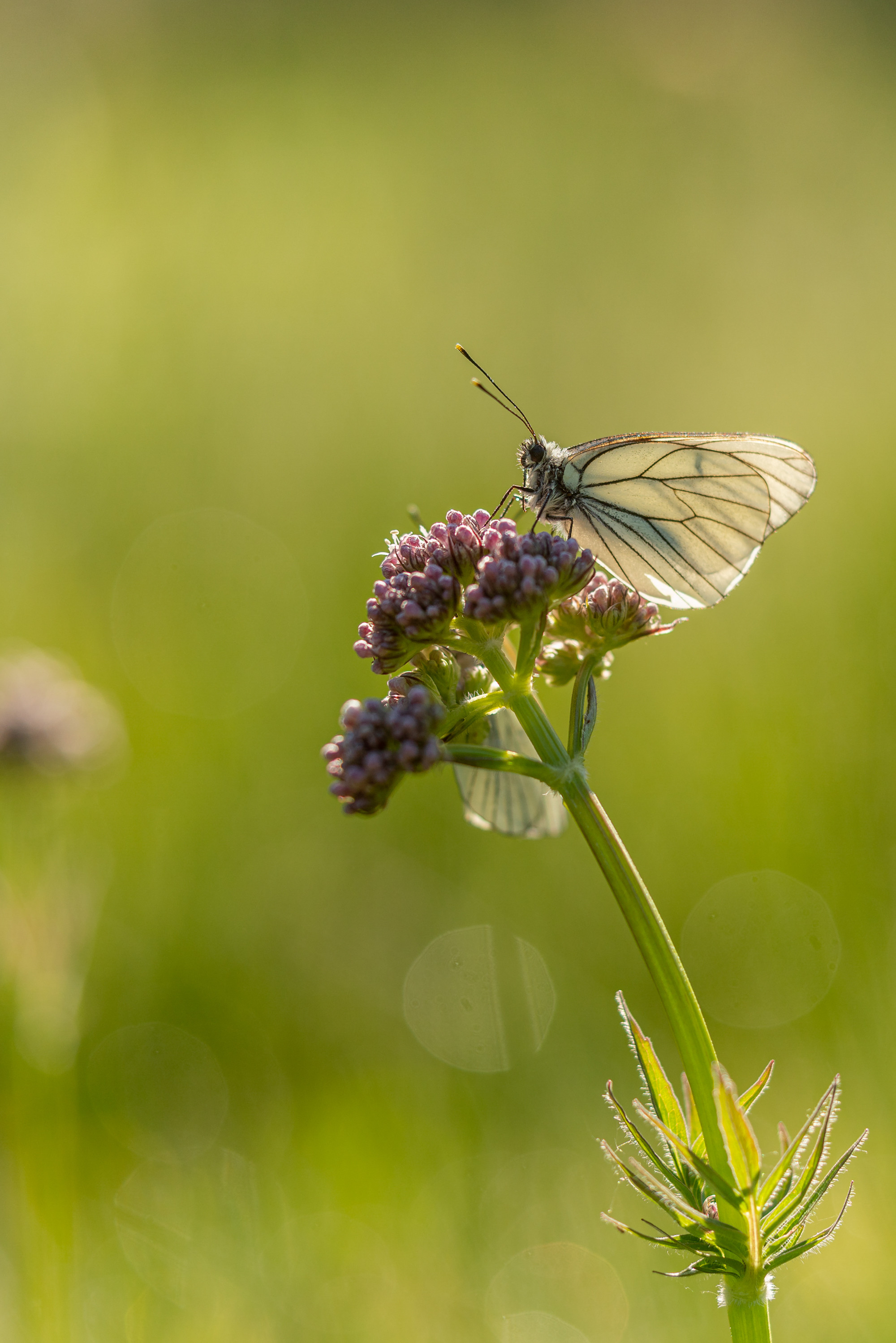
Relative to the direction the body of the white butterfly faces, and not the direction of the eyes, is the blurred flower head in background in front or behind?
in front

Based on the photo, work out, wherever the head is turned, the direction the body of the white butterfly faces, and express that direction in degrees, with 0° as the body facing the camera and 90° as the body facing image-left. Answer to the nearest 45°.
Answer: approximately 90°
